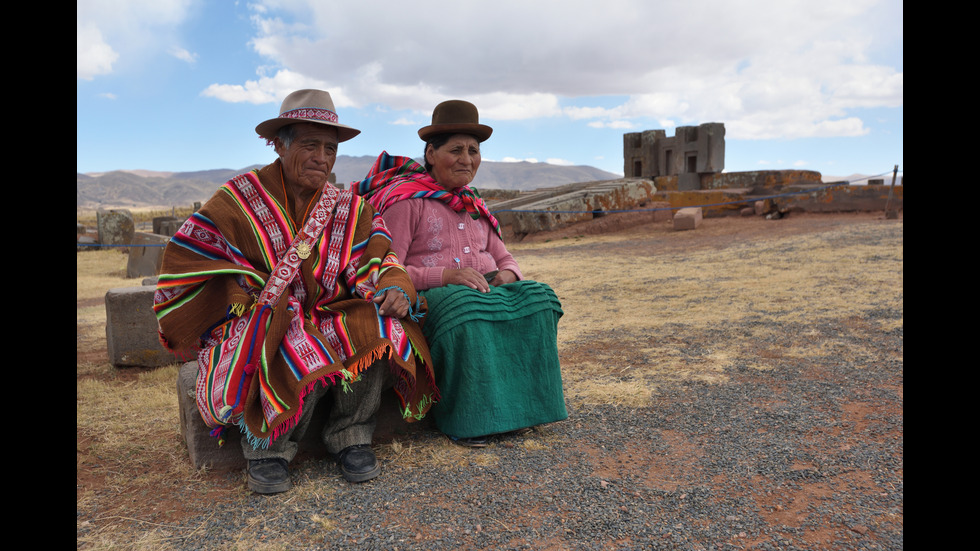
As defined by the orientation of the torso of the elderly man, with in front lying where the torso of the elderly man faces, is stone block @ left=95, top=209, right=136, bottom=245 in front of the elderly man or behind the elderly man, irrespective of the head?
behind

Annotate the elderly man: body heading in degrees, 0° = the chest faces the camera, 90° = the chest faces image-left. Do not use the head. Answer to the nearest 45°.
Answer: approximately 315°

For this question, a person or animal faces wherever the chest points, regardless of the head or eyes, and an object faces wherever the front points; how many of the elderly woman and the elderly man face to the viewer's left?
0

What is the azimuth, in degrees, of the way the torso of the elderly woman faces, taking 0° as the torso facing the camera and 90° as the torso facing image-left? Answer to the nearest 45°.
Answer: approximately 315°

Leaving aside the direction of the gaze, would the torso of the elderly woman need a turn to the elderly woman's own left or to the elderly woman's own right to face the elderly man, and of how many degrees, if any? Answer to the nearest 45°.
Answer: approximately 90° to the elderly woman's own right
